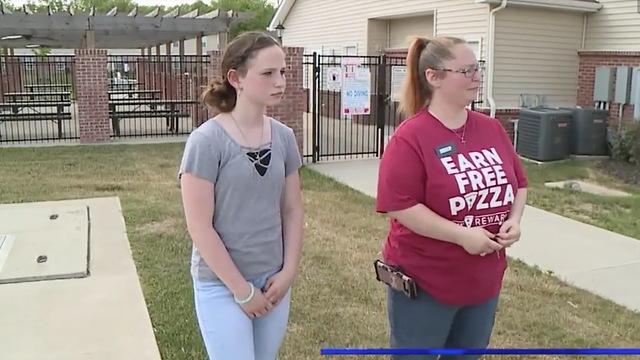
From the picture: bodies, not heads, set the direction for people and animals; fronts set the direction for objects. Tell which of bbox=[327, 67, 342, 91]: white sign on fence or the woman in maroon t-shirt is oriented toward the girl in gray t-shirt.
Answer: the white sign on fence

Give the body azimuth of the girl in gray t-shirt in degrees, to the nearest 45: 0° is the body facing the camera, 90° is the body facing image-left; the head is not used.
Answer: approximately 315°

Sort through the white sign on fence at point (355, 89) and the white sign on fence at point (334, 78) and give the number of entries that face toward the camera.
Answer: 2

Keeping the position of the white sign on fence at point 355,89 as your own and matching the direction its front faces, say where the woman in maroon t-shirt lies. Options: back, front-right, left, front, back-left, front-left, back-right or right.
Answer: front

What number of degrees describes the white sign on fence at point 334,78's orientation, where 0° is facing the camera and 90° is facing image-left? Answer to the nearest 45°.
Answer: approximately 0°

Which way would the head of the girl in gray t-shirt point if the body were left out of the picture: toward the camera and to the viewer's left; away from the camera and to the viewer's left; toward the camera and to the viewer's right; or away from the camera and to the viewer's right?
toward the camera and to the viewer's right

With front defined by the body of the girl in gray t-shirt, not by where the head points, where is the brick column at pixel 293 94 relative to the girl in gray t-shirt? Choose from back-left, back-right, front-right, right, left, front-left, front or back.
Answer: back-left

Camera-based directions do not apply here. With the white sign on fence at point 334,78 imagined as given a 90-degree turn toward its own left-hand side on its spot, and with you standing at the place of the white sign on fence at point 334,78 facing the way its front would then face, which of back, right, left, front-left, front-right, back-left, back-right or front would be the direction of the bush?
front

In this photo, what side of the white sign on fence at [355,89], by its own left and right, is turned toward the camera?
front

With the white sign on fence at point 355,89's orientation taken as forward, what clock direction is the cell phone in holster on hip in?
The cell phone in holster on hip is roughly at 12 o'clock from the white sign on fence.

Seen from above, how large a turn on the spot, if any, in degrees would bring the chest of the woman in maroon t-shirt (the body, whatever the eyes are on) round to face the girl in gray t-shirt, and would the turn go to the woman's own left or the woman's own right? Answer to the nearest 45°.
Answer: approximately 135° to the woman's own right

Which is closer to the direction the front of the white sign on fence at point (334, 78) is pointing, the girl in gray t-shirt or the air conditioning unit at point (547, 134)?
the girl in gray t-shirt
